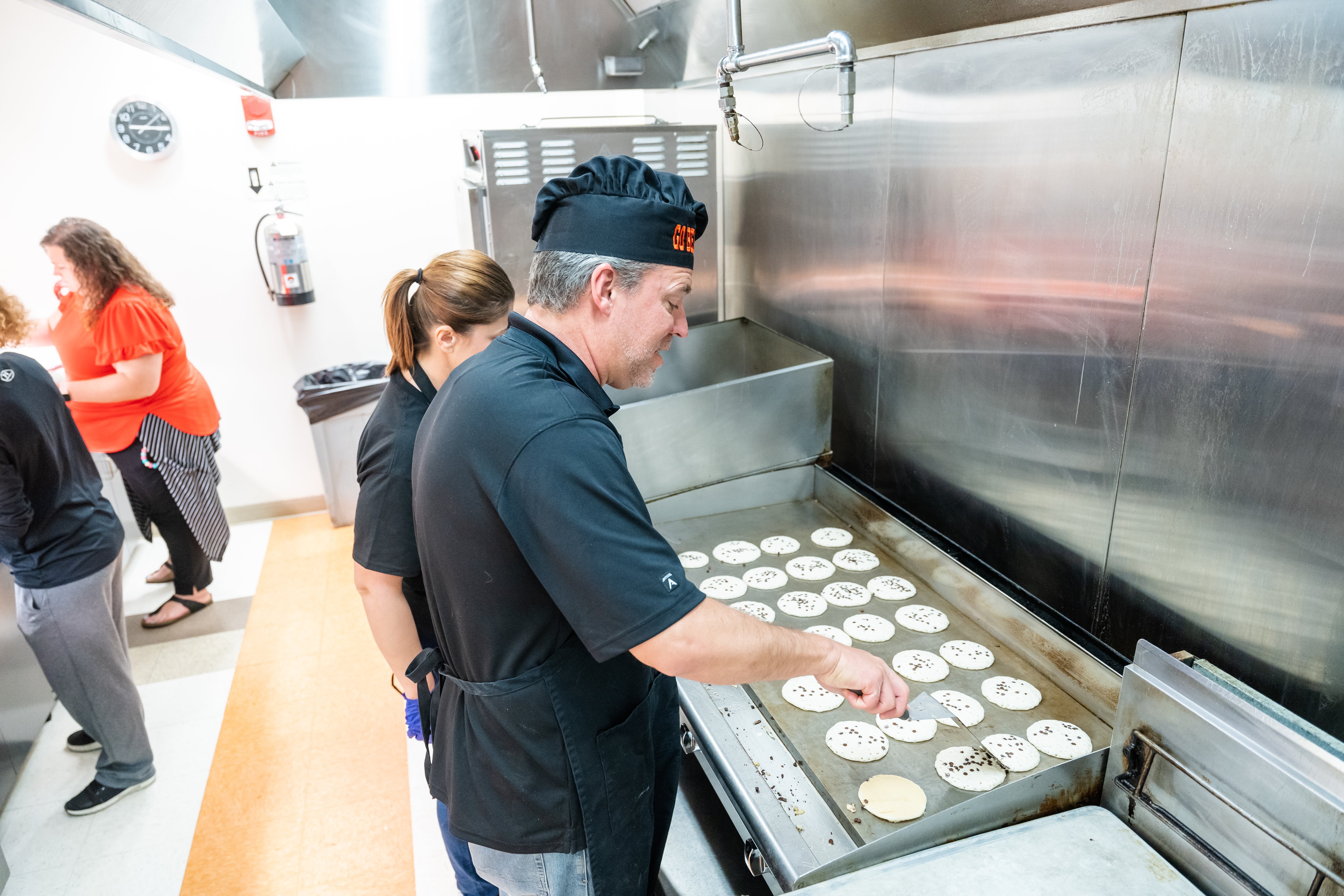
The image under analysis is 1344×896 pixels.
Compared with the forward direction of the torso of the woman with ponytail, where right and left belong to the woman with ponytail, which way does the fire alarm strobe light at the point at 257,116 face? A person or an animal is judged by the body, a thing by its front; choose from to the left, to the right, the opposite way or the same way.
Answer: to the right

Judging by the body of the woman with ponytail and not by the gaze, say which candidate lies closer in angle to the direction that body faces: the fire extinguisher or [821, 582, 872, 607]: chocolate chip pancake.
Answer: the chocolate chip pancake

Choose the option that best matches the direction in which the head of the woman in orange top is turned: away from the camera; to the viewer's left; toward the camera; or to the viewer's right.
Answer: to the viewer's left

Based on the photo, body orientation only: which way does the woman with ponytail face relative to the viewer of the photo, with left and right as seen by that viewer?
facing to the right of the viewer

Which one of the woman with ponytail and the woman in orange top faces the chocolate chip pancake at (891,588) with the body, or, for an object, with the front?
the woman with ponytail

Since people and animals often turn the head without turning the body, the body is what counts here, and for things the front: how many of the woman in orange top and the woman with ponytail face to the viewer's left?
1

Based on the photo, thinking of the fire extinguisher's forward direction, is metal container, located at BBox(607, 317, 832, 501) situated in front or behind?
in front

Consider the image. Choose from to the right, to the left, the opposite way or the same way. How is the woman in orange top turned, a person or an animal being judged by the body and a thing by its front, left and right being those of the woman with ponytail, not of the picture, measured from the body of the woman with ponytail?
the opposite way

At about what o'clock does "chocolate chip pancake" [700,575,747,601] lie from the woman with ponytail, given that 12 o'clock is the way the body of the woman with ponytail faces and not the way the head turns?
The chocolate chip pancake is roughly at 12 o'clock from the woman with ponytail.

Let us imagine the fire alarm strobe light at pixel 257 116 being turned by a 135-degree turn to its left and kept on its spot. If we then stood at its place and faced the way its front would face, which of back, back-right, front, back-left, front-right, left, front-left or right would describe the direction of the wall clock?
back-left

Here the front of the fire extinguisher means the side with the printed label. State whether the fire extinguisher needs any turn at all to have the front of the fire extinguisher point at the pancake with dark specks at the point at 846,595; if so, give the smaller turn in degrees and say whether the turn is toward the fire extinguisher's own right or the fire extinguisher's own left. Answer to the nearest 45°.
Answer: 0° — it already faces it

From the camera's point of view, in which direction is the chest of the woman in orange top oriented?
to the viewer's left

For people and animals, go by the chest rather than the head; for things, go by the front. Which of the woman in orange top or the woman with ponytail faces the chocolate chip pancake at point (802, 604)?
the woman with ponytail
